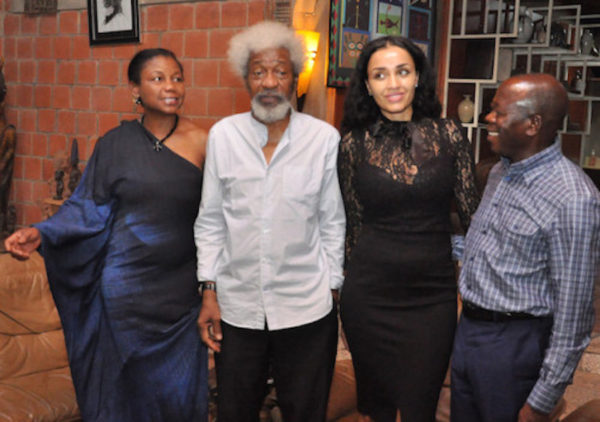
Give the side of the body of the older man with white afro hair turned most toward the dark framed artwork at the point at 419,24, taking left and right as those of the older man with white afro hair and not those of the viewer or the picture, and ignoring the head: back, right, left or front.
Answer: back

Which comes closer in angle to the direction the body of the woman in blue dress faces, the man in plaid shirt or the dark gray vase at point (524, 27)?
the man in plaid shirt

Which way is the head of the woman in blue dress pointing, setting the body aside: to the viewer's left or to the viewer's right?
to the viewer's right

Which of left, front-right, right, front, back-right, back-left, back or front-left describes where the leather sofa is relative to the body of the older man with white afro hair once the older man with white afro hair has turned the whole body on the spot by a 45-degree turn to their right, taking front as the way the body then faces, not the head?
right

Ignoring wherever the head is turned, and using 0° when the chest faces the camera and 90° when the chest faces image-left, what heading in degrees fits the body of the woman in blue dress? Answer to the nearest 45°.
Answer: approximately 315°

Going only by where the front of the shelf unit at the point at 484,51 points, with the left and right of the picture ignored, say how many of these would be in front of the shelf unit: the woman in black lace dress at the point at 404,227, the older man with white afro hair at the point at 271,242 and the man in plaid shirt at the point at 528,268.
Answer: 3
